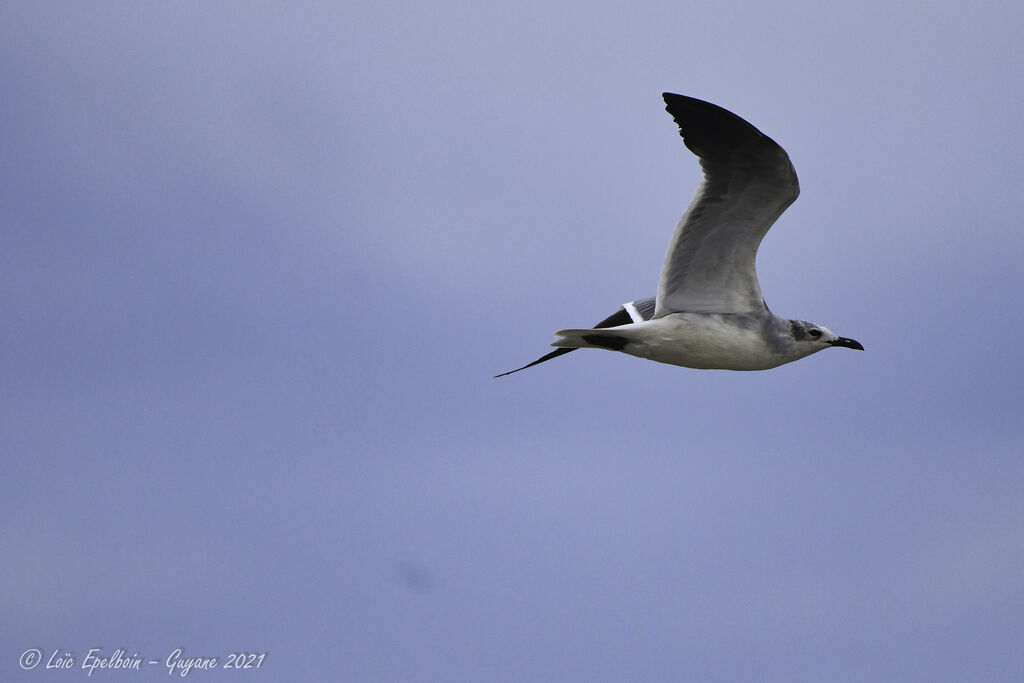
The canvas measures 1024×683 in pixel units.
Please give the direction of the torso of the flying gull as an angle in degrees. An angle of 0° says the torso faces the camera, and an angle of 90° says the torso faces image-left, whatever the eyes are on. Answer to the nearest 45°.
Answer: approximately 270°
